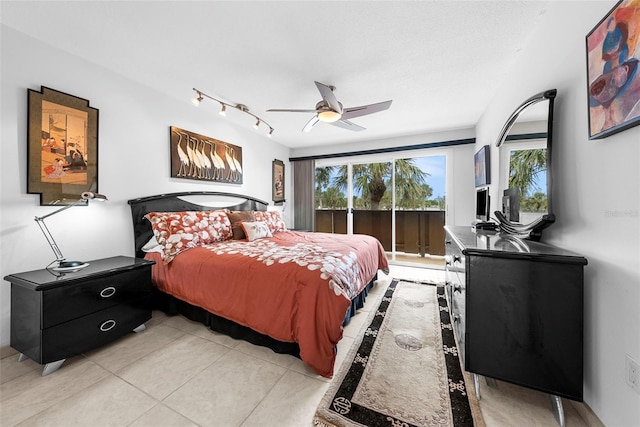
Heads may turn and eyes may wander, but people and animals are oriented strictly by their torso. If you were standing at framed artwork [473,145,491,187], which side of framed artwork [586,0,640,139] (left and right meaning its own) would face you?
right

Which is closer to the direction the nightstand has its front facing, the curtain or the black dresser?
the black dresser

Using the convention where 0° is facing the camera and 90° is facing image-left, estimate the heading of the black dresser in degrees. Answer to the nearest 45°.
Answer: approximately 90°

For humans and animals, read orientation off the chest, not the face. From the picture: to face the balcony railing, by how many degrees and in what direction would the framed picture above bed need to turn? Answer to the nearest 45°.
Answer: approximately 45° to its left

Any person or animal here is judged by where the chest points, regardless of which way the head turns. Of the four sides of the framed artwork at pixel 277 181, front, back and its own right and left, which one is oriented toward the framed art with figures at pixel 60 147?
right

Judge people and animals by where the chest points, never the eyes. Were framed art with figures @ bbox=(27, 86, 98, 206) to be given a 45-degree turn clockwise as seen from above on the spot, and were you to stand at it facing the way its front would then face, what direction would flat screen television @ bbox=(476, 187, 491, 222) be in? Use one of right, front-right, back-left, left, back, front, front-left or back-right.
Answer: front-left

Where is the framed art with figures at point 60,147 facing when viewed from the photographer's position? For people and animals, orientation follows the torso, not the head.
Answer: facing the viewer and to the right of the viewer

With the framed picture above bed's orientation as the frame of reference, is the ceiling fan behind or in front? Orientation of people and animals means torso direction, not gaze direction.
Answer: in front

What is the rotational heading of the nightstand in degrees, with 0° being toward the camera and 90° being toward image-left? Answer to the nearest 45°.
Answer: approximately 315°

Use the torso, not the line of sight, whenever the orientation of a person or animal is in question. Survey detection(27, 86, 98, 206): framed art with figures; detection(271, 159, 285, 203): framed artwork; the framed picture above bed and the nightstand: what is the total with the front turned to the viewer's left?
0

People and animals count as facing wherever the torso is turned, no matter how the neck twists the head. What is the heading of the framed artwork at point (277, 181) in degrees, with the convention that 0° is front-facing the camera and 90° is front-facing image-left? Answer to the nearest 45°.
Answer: approximately 315°
